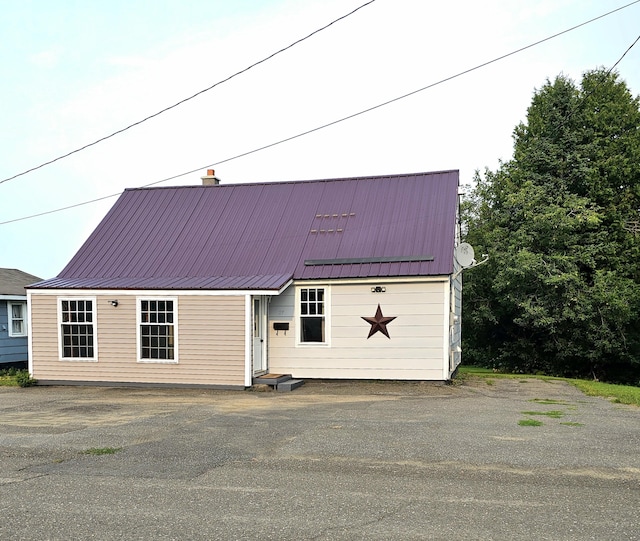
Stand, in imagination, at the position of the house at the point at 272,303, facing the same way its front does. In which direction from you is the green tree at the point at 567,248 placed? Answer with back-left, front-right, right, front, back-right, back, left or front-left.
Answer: back-left

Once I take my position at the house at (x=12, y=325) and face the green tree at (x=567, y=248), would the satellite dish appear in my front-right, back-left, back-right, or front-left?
front-right

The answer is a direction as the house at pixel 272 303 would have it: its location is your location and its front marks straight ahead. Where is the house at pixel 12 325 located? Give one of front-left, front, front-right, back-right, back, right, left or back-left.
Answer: back-right

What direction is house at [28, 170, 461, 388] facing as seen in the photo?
toward the camera

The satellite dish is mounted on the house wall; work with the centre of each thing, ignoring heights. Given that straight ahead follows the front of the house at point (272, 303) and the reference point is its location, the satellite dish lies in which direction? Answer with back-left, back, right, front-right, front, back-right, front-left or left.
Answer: left
